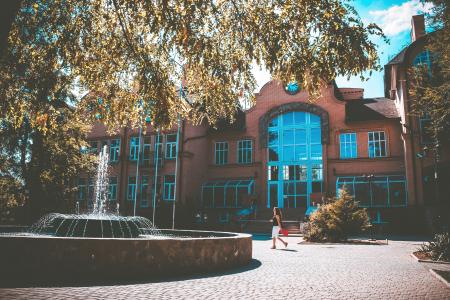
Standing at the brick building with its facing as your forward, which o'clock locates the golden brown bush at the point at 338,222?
The golden brown bush is roughly at 12 o'clock from the brick building.

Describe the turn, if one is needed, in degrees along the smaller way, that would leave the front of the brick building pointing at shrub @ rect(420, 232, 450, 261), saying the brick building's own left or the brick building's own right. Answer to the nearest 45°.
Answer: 0° — it already faces it

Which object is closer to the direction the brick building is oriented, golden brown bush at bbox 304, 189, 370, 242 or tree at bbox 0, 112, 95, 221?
the golden brown bush

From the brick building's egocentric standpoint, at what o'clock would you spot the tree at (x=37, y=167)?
The tree is roughly at 2 o'clock from the brick building.

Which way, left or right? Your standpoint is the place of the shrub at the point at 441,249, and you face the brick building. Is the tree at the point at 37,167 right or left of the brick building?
left

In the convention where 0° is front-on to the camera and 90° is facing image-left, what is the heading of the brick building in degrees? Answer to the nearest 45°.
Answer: approximately 0°

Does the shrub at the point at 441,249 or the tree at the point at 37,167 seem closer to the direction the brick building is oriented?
the shrub
